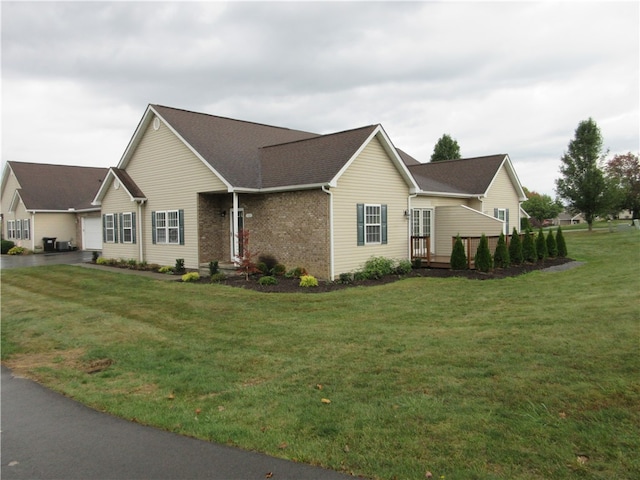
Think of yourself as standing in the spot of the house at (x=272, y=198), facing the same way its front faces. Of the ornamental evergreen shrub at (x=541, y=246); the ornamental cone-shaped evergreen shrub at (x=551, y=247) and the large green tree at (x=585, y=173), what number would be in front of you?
0

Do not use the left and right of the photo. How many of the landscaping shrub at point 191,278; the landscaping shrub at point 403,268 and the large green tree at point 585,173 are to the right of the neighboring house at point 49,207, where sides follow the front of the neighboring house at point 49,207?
0

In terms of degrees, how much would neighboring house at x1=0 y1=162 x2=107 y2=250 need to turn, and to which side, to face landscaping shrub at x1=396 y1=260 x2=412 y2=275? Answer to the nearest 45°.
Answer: approximately 90° to its left

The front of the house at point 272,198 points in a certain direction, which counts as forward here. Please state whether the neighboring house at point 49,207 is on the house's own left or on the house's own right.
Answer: on the house's own right

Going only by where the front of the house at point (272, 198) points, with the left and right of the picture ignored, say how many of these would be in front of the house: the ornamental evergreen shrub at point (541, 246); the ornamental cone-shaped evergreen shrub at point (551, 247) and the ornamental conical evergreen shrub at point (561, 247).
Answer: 0

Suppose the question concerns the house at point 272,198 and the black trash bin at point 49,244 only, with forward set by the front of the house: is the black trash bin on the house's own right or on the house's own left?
on the house's own right

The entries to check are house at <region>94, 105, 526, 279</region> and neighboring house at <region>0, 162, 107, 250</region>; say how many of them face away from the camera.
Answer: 0

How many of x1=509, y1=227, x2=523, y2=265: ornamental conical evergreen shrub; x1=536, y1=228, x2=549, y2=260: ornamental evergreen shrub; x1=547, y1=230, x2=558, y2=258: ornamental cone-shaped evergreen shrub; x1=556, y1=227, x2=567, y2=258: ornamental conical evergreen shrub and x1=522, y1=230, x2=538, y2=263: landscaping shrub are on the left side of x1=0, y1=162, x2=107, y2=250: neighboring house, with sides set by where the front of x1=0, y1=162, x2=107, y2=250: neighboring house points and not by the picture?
5

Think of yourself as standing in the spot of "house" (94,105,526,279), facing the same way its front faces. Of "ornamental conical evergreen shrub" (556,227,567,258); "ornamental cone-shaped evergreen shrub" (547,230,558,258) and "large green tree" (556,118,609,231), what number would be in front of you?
0

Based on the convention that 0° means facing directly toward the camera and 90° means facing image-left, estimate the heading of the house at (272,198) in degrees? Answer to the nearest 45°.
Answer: approximately 45°

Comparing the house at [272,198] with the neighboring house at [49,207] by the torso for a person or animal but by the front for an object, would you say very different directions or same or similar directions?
same or similar directions

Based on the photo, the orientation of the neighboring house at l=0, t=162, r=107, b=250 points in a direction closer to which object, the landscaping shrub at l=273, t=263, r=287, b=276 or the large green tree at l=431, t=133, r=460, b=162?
the landscaping shrub

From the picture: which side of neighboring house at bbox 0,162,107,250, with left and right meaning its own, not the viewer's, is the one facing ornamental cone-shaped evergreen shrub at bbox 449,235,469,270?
left

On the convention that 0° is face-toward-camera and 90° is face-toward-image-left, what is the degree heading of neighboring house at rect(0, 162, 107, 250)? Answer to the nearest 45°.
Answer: approximately 45°
